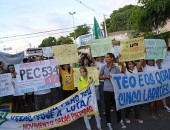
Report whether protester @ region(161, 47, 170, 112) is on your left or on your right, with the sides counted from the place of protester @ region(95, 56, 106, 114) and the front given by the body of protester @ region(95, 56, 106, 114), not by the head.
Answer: on your left

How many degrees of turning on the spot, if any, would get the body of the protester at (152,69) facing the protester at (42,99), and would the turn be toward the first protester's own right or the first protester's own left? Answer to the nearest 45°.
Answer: approximately 45° to the first protester's own right

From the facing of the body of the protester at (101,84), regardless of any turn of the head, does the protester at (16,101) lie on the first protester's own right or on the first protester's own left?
on the first protester's own right

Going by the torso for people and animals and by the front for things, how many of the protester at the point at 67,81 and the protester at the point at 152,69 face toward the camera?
2

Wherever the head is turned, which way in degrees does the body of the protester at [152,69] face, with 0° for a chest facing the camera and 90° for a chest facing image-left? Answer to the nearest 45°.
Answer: approximately 0°

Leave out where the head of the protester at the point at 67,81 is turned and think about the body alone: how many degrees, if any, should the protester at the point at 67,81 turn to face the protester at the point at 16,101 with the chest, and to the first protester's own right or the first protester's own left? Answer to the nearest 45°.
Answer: approximately 90° to the first protester's own right
